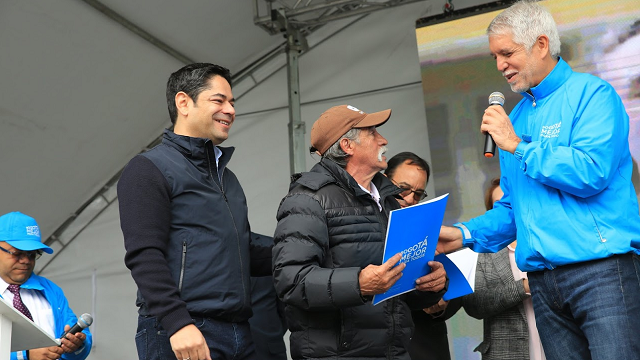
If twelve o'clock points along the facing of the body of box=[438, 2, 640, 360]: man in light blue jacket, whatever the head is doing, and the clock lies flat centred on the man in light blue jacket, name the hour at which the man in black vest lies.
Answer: The man in black vest is roughly at 1 o'clock from the man in light blue jacket.

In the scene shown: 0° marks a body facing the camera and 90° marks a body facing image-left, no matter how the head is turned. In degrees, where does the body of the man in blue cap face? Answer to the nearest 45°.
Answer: approximately 315°

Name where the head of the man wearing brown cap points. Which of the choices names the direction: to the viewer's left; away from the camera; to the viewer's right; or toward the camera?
to the viewer's right

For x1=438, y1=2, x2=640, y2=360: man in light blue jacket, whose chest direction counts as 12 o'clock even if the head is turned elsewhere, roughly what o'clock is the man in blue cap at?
The man in blue cap is roughly at 2 o'clock from the man in light blue jacket.

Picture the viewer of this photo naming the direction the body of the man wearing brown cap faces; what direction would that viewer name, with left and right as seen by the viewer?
facing to the right of the viewer
